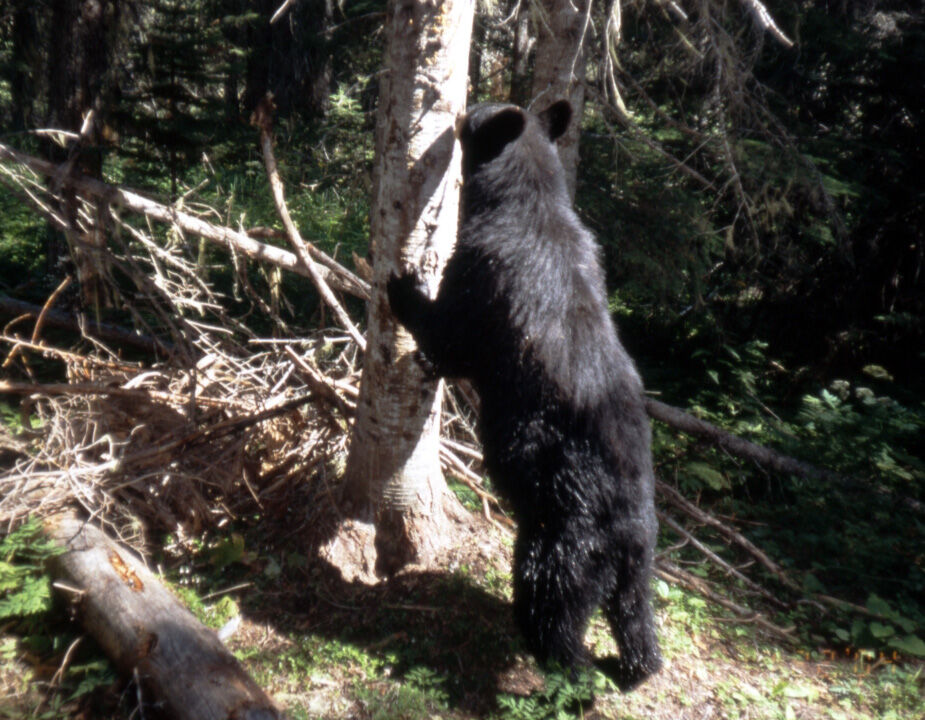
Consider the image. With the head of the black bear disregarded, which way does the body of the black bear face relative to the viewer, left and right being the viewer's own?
facing away from the viewer and to the left of the viewer

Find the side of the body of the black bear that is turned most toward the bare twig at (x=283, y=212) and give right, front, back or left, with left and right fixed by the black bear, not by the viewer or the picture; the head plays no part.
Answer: front

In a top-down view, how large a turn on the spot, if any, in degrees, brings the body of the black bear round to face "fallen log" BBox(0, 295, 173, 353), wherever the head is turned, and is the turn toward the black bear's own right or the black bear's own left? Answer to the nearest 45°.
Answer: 0° — it already faces it

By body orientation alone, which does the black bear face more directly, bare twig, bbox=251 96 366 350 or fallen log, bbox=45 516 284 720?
the bare twig

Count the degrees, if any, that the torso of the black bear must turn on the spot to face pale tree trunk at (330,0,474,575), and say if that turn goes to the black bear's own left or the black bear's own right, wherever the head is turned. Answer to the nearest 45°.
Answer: approximately 45° to the black bear's own left

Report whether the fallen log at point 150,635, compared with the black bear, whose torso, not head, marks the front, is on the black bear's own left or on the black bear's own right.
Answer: on the black bear's own left

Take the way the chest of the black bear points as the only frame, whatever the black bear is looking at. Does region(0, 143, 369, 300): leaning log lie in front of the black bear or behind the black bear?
in front
